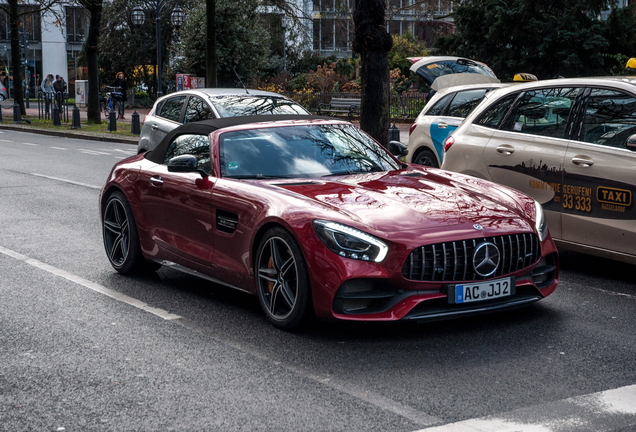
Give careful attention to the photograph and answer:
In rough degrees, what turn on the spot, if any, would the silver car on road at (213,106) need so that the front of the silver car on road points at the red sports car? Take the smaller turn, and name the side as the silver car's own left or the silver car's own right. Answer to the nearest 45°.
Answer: approximately 45° to the silver car's own right

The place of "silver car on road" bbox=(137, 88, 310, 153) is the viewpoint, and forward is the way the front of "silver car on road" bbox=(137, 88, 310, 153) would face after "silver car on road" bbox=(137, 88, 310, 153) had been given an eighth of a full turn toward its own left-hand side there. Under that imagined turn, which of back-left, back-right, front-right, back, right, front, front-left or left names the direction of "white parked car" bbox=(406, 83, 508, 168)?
front

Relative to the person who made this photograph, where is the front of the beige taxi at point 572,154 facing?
facing the viewer and to the right of the viewer

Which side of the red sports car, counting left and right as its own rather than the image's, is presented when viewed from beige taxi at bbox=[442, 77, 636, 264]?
left

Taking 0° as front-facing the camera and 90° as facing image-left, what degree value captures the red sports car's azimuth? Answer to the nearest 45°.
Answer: approximately 315°

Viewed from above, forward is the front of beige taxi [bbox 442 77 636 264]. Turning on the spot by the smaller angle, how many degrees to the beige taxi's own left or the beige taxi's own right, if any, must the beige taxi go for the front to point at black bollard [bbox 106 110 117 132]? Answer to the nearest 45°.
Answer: approximately 180°

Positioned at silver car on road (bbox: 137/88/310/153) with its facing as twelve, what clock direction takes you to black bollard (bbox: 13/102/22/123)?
The black bollard is roughly at 7 o'clock from the silver car on road.

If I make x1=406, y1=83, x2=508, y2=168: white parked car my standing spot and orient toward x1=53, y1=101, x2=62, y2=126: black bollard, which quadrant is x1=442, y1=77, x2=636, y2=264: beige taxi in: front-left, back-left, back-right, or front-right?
back-left

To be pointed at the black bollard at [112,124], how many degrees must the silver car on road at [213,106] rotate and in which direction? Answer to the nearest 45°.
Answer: approximately 135° to its left

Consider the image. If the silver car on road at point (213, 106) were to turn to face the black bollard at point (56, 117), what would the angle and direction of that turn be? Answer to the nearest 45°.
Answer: approximately 135° to its left
